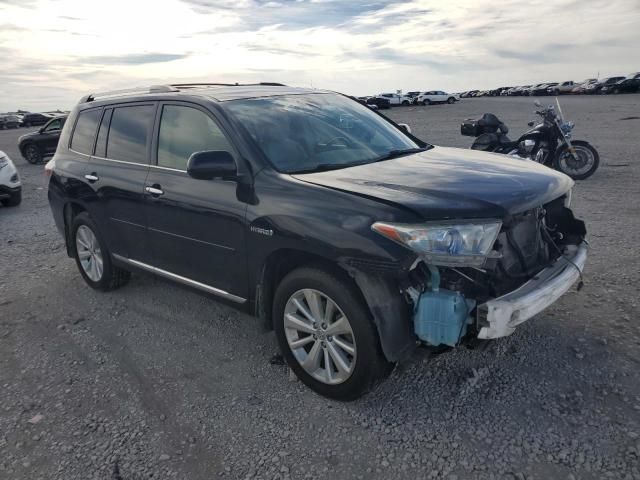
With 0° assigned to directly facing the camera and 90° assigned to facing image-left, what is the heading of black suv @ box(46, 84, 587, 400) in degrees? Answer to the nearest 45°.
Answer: approximately 315°

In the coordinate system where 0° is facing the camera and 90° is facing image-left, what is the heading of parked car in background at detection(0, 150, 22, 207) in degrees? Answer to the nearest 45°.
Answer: approximately 315°

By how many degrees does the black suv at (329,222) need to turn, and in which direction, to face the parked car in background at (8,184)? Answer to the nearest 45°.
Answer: approximately 180°

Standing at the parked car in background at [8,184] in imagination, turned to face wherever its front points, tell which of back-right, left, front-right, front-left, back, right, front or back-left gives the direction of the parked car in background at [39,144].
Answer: back-left

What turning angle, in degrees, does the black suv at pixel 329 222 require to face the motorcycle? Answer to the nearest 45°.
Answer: approximately 90° to its left

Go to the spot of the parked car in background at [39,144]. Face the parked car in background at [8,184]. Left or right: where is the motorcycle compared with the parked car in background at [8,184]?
left

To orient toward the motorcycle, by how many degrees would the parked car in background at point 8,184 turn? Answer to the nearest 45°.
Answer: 0° — it already faces it
